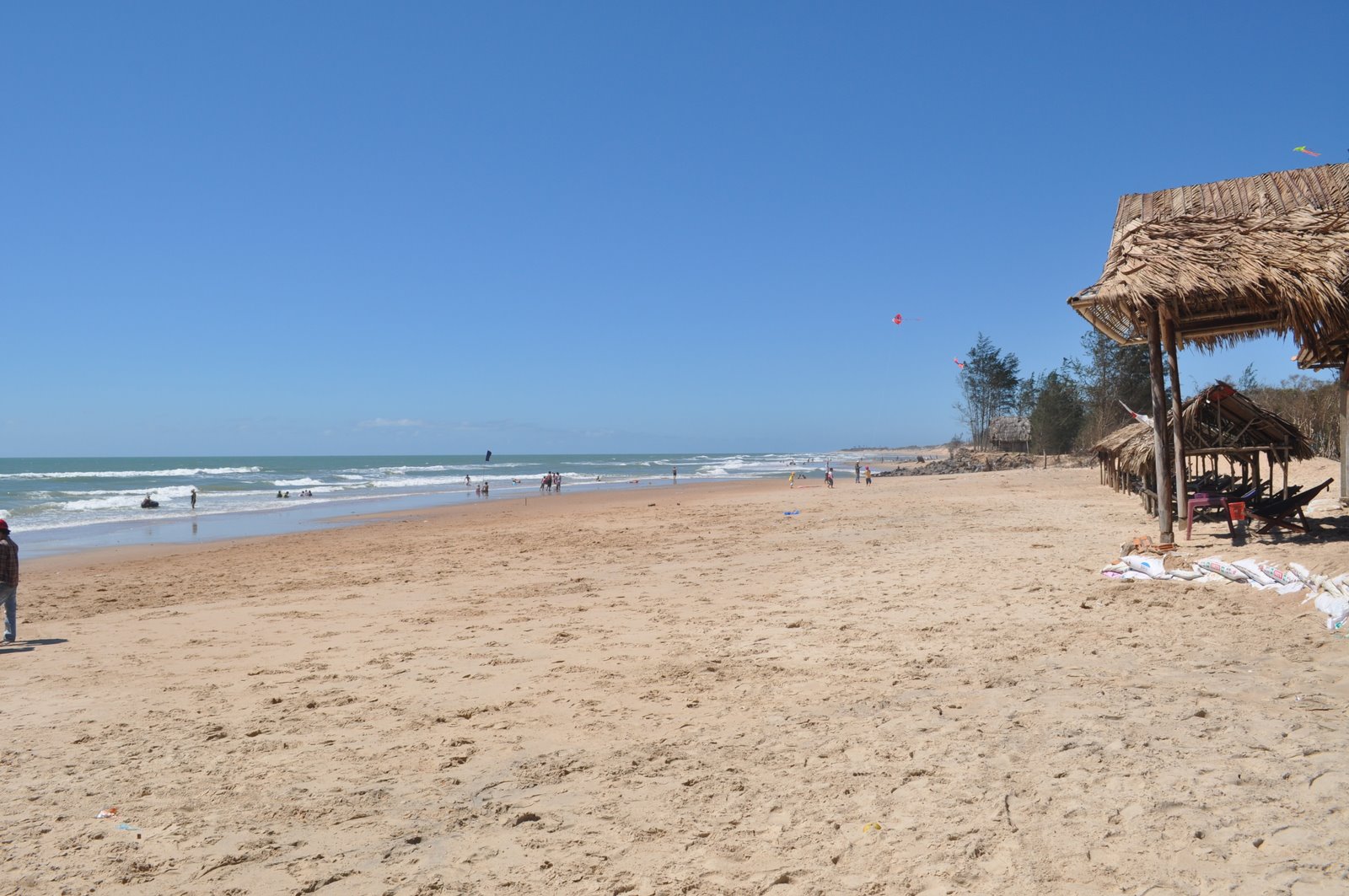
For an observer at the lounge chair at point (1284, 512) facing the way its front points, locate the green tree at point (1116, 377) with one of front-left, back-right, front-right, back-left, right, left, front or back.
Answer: right

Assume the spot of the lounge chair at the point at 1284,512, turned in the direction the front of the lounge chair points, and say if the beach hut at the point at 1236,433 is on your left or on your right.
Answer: on your right

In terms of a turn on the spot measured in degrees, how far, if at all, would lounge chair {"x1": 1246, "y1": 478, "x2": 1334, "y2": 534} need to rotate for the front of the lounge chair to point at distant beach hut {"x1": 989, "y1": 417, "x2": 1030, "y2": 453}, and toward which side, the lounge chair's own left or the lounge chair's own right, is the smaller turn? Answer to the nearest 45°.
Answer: approximately 90° to the lounge chair's own right

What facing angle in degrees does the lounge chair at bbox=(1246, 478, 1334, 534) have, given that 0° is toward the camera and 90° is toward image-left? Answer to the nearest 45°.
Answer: approximately 90°

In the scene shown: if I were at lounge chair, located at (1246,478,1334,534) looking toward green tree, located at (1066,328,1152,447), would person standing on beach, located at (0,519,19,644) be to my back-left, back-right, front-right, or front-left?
back-left

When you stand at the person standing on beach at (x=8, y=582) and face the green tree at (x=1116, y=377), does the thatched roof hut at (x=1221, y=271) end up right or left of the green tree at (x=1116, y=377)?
right

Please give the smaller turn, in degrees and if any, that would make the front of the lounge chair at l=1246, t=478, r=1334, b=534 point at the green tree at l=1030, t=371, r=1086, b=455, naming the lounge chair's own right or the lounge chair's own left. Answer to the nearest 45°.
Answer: approximately 90° to the lounge chair's own right

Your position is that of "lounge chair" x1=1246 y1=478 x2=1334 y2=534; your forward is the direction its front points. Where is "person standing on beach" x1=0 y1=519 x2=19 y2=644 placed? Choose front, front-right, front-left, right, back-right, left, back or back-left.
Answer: front-left
